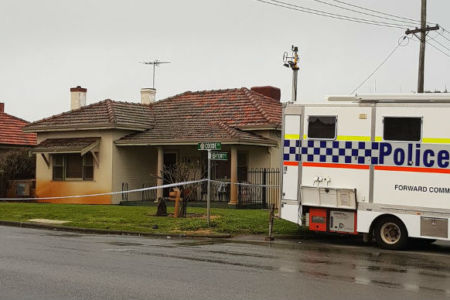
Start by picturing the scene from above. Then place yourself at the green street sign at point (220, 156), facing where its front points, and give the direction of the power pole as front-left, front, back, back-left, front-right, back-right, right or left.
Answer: back-left

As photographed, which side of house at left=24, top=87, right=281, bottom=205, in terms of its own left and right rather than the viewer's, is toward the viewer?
front

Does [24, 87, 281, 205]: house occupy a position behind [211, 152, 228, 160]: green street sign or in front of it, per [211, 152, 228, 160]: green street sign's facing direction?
behind

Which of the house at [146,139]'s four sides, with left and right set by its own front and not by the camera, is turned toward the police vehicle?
front

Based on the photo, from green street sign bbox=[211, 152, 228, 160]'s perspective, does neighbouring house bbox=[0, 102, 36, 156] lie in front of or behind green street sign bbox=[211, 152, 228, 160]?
behind

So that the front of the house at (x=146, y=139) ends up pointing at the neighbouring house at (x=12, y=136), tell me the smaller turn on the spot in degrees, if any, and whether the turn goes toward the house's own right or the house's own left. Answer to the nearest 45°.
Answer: approximately 135° to the house's own right

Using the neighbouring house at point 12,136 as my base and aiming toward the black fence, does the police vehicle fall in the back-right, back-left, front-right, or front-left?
front-right

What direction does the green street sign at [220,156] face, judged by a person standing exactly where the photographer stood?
facing the viewer

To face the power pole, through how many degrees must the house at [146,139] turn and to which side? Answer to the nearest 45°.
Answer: approximately 45° to its left

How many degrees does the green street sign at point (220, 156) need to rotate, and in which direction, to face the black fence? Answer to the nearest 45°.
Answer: approximately 180°
